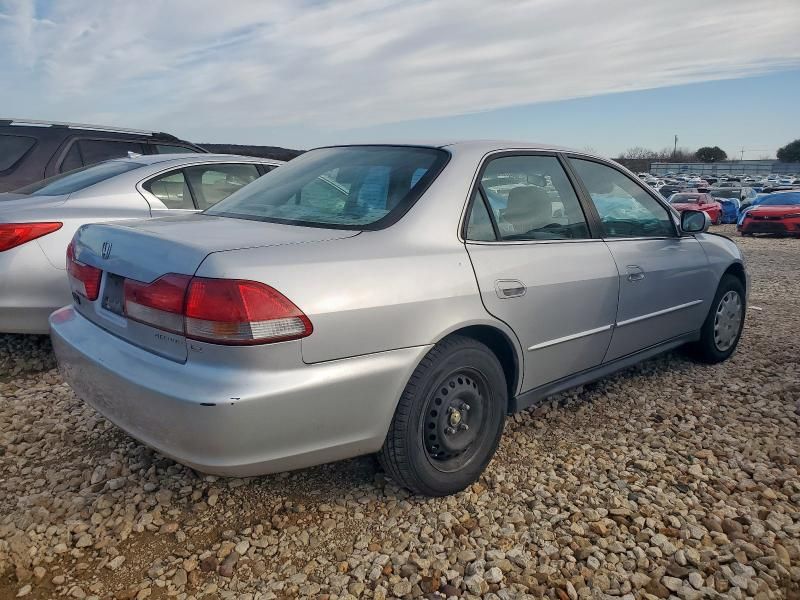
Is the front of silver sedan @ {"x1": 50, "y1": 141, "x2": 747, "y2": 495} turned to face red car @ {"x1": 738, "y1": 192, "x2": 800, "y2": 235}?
yes

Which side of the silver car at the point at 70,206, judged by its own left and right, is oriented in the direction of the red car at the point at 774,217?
front

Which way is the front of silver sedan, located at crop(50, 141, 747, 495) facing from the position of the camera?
facing away from the viewer and to the right of the viewer

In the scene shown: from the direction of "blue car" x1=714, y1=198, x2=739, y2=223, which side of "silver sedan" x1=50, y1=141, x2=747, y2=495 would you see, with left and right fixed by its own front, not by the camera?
front

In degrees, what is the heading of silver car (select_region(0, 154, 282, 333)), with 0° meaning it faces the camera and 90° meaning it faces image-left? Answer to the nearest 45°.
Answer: approximately 225°

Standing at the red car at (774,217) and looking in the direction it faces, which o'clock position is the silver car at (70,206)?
The silver car is roughly at 11 o'clock from the red car.

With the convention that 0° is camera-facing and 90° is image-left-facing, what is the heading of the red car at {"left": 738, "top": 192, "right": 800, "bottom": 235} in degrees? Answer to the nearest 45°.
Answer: approximately 45°

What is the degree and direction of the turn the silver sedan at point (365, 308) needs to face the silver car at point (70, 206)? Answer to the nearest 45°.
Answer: approximately 90° to its left

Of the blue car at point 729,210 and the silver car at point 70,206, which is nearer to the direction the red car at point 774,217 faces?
the silver car

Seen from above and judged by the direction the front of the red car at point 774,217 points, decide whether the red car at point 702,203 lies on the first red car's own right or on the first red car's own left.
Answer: on the first red car's own right

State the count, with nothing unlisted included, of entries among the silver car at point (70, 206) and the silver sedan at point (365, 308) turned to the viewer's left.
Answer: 0

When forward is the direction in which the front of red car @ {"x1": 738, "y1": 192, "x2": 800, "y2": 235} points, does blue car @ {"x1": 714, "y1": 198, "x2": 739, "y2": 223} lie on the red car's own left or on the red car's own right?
on the red car's own right
